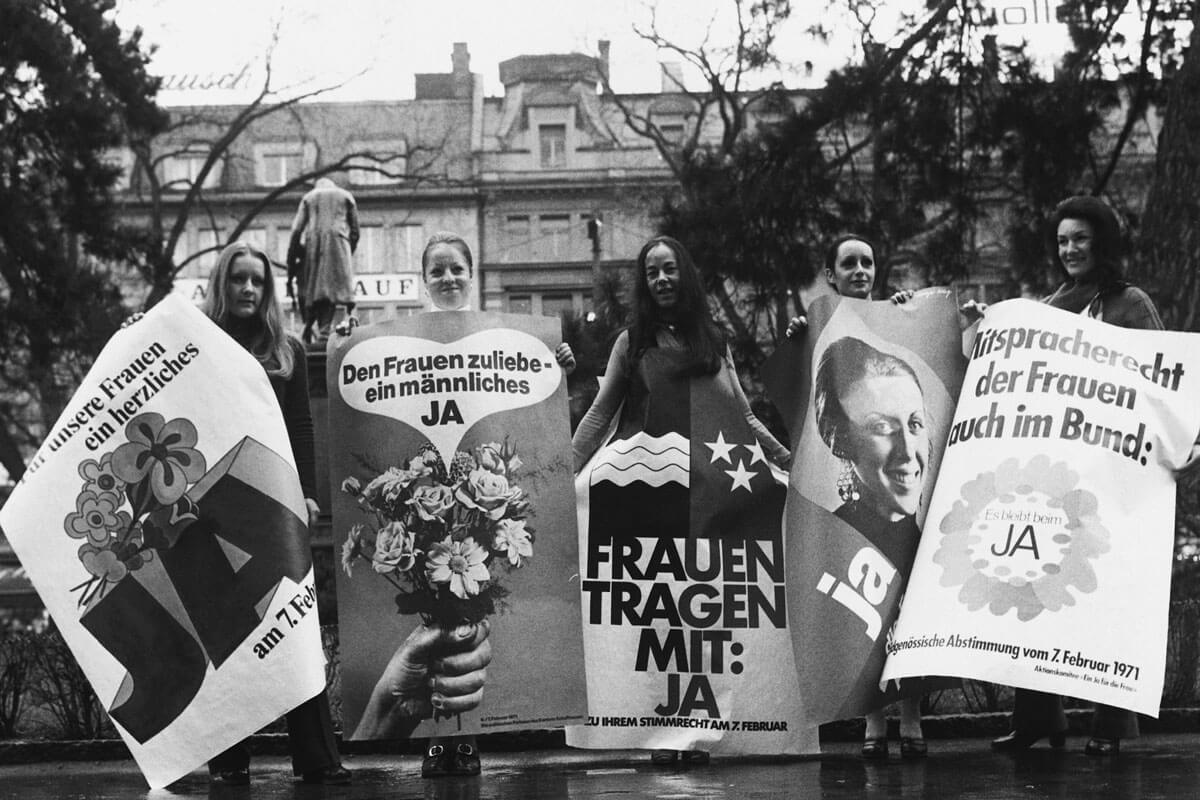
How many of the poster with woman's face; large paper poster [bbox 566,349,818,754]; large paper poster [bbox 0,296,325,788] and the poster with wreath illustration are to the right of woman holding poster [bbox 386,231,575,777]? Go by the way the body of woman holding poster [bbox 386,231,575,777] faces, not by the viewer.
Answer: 1

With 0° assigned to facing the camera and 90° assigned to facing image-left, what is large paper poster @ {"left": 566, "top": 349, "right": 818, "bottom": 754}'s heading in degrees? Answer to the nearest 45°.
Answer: approximately 0°

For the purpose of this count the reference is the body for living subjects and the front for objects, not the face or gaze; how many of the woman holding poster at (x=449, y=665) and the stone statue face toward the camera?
1

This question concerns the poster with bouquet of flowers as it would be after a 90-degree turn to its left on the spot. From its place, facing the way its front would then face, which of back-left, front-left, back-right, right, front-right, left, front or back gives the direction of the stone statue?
left

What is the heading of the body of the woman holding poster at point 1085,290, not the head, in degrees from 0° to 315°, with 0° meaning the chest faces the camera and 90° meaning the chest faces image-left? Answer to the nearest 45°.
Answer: approximately 45°

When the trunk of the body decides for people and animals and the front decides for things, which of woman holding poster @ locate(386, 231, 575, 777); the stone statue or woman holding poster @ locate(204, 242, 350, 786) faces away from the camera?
the stone statue

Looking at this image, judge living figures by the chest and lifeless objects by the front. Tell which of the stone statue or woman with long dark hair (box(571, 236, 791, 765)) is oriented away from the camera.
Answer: the stone statue

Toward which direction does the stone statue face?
away from the camera

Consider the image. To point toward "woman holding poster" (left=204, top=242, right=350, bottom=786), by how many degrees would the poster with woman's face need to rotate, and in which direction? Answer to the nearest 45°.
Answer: approximately 90° to its right
